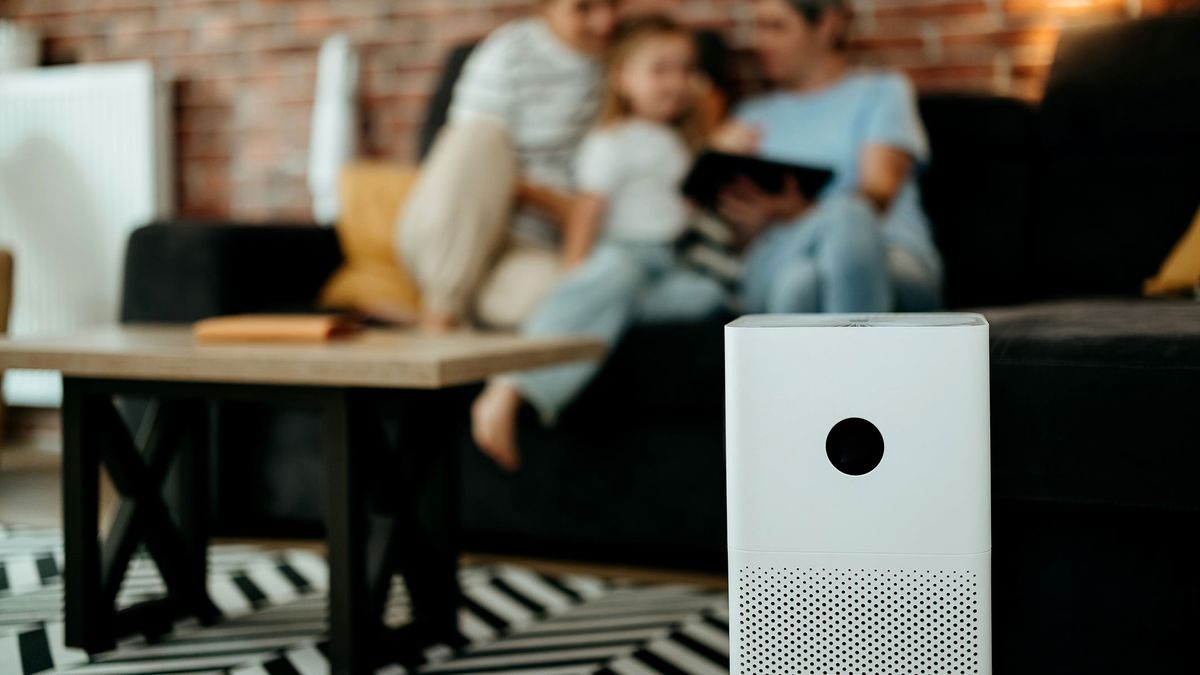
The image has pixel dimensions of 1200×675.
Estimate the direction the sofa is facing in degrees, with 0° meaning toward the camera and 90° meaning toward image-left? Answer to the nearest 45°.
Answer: approximately 0°

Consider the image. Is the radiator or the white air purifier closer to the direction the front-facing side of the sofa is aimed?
the white air purifier

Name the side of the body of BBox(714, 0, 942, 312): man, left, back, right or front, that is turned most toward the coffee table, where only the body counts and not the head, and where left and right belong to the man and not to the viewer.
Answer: front

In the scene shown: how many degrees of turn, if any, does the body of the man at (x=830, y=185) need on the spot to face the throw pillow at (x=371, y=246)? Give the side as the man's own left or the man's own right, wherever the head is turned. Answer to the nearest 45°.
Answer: approximately 45° to the man's own right

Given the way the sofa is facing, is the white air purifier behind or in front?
in front

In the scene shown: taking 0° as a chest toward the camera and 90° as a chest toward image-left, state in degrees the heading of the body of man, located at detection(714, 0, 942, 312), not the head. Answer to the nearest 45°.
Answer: approximately 45°
